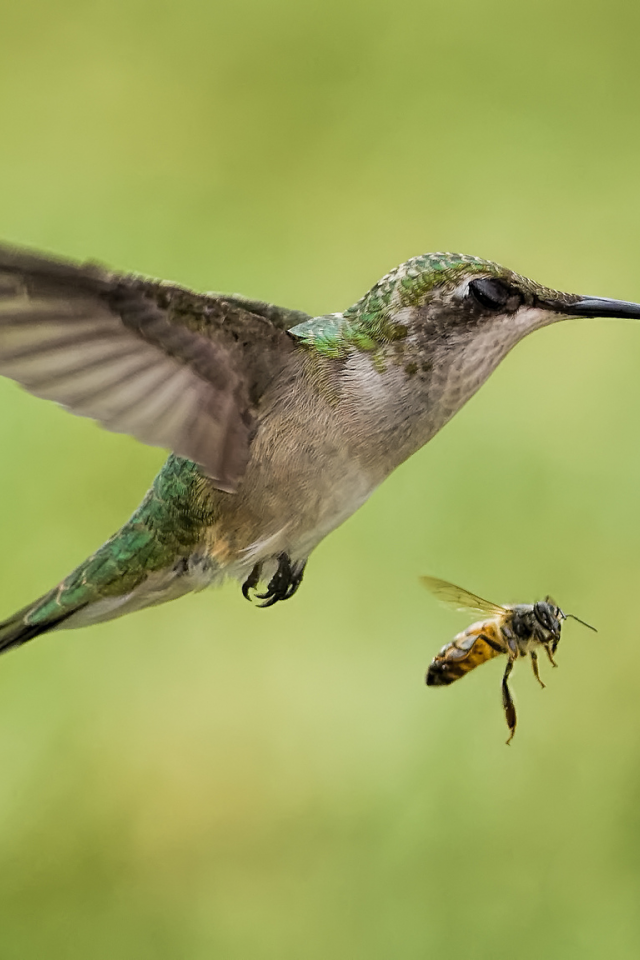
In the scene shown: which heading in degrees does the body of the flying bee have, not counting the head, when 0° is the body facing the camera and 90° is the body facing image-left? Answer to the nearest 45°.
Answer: approximately 270°

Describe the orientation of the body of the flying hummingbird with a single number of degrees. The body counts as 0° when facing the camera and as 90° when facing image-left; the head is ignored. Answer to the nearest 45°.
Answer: approximately 270°

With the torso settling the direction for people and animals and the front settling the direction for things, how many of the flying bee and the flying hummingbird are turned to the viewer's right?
2
